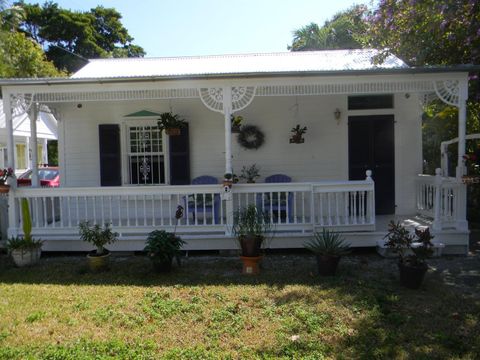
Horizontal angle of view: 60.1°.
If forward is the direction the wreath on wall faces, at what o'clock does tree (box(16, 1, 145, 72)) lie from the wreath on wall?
The tree is roughly at 5 o'clock from the wreath on wall.

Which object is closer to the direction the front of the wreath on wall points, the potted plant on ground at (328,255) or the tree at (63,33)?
the potted plant on ground

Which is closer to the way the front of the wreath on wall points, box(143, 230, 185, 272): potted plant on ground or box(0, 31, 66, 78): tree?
the potted plant on ground

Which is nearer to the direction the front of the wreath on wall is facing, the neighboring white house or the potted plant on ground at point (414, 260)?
the potted plant on ground

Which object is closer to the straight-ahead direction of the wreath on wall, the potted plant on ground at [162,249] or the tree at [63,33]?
the potted plant on ground

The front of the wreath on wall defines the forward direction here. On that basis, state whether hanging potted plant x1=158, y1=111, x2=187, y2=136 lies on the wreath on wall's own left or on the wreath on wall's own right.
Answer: on the wreath on wall's own right

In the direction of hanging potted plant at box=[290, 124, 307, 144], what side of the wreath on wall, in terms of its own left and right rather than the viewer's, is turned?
left

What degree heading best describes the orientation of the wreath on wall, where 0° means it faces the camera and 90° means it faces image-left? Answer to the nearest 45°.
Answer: approximately 0°

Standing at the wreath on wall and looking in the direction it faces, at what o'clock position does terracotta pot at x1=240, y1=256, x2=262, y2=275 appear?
The terracotta pot is roughly at 12 o'clock from the wreath on wall.

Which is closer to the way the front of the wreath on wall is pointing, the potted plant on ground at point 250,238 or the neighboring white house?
the potted plant on ground

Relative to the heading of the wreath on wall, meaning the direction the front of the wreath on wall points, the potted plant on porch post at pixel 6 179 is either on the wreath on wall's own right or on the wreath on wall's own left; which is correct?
on the wreath on wall's own right

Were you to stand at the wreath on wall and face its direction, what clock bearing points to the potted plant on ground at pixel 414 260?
The potted plant on ground is roughly at 11 o'clock from the wreath on wall.
